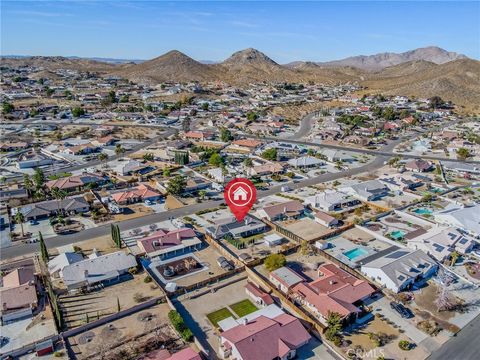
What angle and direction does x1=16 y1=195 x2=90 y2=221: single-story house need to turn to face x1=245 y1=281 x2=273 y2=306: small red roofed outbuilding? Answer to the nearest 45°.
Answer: approximately 45° to its left

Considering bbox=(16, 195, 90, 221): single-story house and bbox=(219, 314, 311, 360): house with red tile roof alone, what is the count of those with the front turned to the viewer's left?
0

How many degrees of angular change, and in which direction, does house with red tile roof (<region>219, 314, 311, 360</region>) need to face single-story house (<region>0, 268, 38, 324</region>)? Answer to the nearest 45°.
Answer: approximately 135° to its right

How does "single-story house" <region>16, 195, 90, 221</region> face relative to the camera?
toward the camera

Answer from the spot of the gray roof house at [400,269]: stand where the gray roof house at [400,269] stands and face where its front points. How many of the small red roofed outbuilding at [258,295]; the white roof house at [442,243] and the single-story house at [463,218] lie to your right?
1

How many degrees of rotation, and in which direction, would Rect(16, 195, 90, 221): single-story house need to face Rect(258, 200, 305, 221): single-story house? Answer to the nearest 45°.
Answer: approximately 45° to its left

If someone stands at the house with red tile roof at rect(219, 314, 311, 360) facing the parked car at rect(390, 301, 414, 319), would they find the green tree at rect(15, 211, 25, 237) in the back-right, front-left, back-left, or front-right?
back-left

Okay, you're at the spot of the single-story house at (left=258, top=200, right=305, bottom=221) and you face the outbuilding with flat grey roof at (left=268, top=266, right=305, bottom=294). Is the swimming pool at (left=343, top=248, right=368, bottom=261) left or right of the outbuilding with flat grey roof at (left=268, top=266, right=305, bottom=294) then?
left

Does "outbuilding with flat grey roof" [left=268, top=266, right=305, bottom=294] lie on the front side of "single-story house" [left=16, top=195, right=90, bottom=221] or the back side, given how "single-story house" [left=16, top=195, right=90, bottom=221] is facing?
on the front side

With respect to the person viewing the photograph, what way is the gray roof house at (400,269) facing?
facing the viewer and to the right of the viewer

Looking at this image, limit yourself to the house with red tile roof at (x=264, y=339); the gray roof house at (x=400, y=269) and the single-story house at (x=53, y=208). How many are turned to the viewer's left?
0
